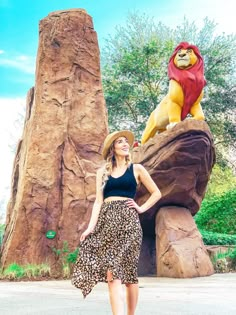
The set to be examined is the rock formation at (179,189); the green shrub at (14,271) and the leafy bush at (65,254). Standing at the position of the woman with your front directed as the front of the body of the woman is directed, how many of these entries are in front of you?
0

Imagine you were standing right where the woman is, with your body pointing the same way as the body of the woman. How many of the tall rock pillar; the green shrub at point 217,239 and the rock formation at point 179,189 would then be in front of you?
0

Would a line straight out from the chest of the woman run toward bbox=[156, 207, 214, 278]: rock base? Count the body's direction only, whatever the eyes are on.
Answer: no

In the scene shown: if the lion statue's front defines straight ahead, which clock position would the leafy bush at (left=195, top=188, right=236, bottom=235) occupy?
The leafy bush is roughly at 8 o'clock from the lion statue.

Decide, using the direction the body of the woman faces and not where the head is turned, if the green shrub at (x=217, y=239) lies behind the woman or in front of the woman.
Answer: behind

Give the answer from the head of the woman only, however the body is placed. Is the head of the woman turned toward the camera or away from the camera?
toward the camera

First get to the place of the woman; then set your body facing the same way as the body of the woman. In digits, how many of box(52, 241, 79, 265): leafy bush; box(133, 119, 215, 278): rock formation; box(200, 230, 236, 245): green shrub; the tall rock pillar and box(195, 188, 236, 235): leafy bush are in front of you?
0

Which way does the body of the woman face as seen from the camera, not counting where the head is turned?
toward the camera

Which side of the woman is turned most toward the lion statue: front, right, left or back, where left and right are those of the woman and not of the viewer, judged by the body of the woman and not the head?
back
